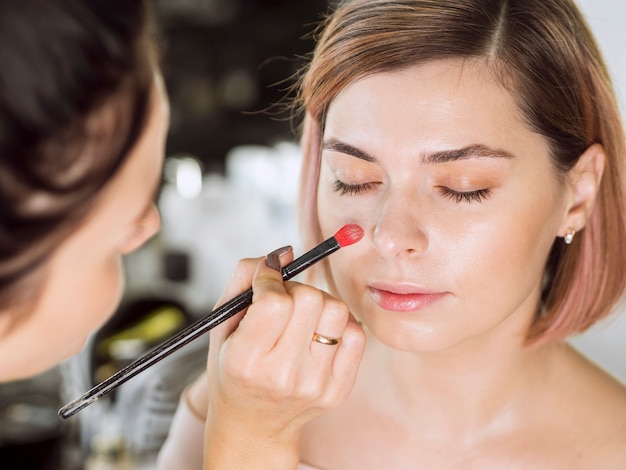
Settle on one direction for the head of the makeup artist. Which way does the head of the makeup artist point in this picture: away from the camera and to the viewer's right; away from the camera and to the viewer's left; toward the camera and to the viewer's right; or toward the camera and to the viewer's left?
away from the camera and to the viewer's right

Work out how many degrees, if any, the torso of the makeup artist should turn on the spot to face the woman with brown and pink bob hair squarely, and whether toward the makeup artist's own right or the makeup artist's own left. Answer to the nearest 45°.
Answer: approximately 45° to the makeup artist's own right

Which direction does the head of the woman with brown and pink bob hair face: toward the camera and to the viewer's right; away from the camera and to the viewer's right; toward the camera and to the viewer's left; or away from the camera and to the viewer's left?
toward the camera and to the viewer's left

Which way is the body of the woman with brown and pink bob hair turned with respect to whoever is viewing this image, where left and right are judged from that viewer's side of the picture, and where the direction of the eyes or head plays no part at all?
facing the viewer and to the left of the viewer

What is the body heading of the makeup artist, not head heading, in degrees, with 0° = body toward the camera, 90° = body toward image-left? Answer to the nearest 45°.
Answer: approximately 225°

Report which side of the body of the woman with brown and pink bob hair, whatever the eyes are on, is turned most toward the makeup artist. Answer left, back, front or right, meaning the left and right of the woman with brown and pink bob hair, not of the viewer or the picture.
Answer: front
